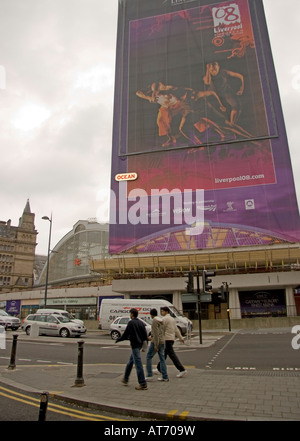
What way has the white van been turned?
to the viewer's right

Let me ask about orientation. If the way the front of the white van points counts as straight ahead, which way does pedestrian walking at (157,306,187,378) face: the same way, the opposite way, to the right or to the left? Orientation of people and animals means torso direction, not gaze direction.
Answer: the opposite way

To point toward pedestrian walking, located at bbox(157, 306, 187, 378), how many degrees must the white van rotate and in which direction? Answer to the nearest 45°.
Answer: approximately 90° to its right

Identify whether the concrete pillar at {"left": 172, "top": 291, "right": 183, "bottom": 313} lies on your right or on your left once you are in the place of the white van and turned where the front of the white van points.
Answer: on your left

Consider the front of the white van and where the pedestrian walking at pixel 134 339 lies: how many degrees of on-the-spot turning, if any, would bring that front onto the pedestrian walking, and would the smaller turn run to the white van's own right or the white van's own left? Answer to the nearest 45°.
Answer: approximately 90° to the white van's own right
